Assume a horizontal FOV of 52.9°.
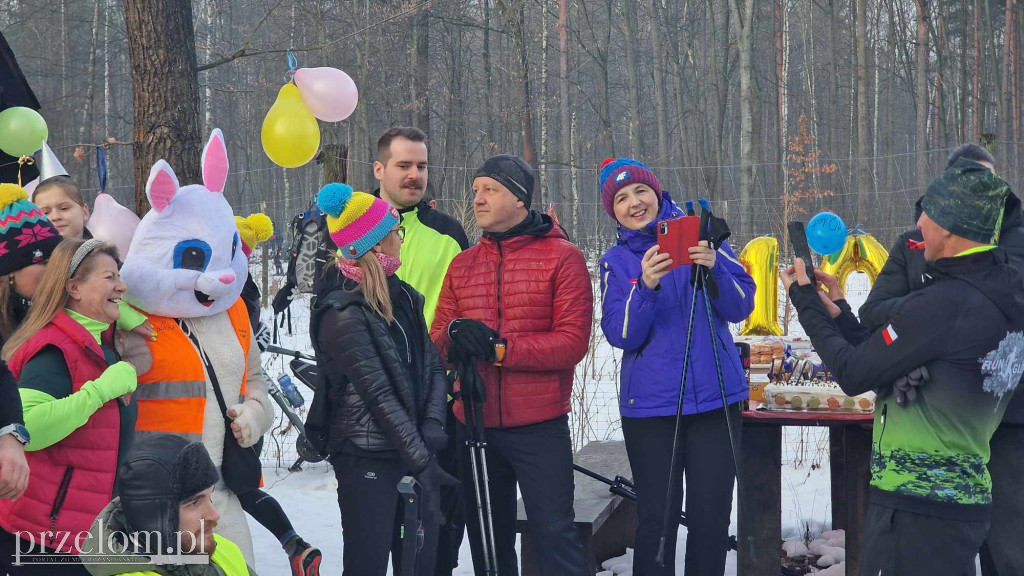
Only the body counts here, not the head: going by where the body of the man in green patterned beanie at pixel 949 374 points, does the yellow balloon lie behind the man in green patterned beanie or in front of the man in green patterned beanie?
in front

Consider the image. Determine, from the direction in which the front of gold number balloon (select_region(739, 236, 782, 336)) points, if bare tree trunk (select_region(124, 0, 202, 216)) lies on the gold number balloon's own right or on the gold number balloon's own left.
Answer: on the gold number balloon's own right

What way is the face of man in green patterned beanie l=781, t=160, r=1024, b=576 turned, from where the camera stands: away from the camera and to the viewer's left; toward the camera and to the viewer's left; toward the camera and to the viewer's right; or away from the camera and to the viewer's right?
away from the camera and to the viewer's left

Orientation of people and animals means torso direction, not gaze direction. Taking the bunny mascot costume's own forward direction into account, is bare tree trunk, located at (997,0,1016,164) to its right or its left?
on its left

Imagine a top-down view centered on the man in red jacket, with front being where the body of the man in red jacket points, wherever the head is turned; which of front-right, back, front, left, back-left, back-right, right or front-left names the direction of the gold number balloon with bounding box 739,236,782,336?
back

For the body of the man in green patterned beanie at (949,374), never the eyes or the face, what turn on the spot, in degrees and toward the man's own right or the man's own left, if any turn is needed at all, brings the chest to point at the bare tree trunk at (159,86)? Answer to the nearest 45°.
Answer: approximately 45° to the man's own left

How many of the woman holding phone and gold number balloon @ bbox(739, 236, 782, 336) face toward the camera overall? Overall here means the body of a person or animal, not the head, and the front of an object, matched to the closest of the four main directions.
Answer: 2

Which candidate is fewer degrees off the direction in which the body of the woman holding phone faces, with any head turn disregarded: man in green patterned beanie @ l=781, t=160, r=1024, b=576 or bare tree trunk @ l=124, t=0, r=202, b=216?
the man in green patterned beanie

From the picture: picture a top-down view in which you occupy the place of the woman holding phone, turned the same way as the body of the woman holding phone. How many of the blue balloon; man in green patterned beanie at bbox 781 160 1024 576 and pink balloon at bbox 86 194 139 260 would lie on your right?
1

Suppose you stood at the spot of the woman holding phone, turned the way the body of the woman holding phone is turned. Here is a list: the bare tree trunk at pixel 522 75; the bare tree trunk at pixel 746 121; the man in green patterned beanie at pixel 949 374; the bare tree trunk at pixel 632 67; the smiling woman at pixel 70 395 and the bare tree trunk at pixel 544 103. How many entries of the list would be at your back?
4

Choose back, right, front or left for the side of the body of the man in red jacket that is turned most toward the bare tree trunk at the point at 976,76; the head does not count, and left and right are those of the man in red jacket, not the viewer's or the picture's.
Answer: back

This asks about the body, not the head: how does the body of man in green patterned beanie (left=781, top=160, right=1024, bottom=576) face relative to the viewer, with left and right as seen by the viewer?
facing away from the viewer and to the left of the viewer

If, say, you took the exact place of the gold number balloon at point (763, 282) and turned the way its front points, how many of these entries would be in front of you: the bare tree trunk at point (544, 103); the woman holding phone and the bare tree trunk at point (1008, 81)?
1

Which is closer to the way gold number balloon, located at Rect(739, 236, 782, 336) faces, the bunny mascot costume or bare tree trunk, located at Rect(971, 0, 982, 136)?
the bunny mascot costume

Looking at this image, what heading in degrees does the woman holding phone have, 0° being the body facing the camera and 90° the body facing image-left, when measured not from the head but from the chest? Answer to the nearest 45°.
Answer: approximately 0°

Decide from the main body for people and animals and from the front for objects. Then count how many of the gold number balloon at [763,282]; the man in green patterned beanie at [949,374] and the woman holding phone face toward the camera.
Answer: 2

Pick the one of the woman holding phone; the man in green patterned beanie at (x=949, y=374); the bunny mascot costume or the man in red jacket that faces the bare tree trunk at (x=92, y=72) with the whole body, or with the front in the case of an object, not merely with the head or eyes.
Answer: the man in green patterned beanie
